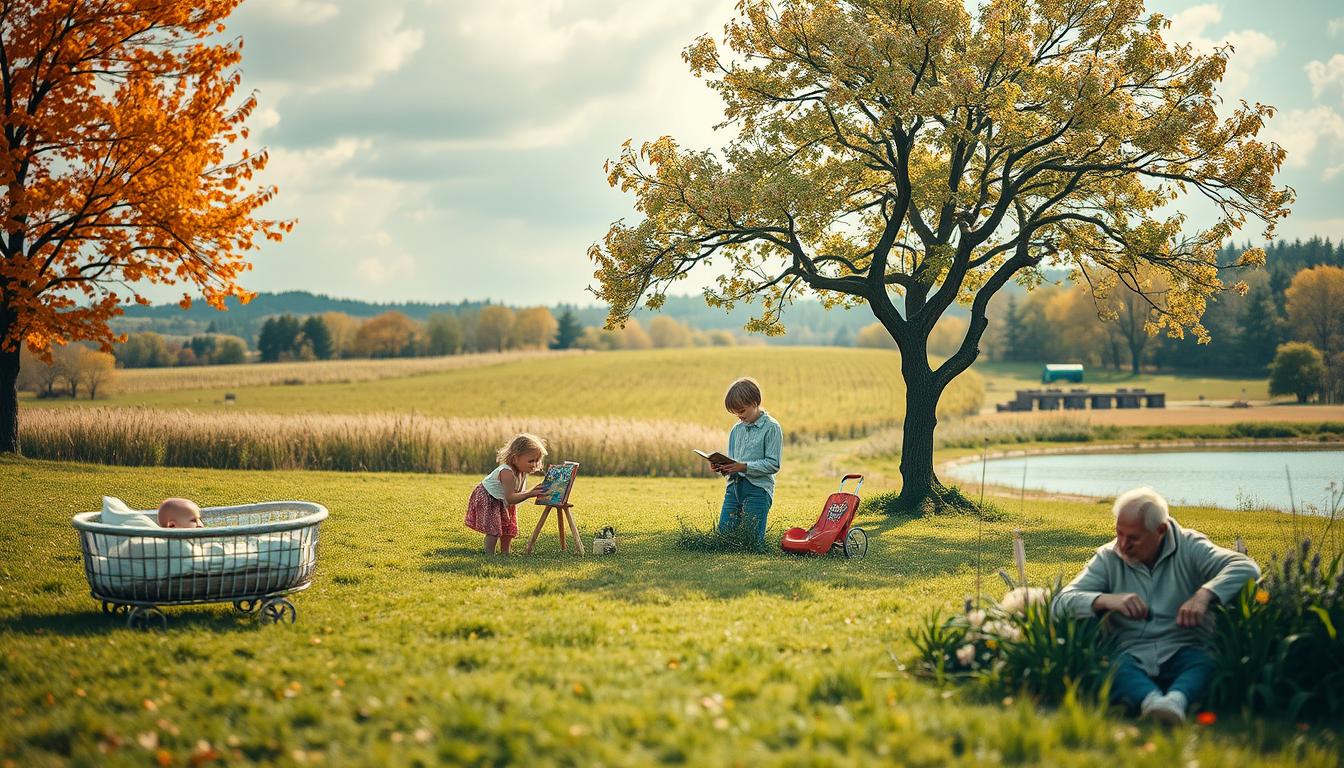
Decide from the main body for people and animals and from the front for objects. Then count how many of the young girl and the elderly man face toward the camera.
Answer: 1

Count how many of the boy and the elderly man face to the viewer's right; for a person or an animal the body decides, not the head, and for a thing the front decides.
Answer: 0

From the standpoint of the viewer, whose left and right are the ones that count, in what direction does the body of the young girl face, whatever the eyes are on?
facing to the right of the viewer

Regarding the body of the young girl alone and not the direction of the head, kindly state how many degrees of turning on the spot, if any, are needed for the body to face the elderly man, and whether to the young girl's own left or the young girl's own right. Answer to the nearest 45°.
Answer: approximately 45° to the young girl's own right

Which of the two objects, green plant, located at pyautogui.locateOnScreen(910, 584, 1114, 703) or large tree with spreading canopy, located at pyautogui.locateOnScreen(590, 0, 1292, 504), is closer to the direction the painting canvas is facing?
the green plant

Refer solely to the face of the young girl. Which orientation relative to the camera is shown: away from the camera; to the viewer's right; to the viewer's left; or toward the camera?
to the viewer's right

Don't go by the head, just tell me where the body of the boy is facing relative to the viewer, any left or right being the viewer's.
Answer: facing the viewer and to the left of the viewer

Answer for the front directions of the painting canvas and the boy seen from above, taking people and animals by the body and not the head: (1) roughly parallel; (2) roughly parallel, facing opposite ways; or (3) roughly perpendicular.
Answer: roughly parallel

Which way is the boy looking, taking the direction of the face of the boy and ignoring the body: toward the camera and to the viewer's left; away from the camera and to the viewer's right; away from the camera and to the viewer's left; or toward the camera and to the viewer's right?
toward the camera and to the viewer's left

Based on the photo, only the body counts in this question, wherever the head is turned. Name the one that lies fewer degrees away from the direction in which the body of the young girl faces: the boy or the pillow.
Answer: the boy

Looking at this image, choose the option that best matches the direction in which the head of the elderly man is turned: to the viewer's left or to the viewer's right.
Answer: to the viewer's left

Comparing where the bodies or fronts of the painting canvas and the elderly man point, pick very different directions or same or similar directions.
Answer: same or similar directions

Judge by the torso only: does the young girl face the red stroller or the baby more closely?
the red stroller

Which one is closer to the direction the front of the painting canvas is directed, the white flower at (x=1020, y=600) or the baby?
the baby

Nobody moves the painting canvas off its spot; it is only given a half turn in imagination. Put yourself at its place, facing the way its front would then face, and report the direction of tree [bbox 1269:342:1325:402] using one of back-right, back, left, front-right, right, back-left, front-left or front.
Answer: front

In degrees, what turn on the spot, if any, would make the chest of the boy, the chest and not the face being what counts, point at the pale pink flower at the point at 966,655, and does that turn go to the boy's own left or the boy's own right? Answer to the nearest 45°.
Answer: approximately 45° to the boy's own left

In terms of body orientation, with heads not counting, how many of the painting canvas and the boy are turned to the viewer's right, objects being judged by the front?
0

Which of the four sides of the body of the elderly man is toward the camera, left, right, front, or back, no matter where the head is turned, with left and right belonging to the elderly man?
front
